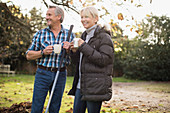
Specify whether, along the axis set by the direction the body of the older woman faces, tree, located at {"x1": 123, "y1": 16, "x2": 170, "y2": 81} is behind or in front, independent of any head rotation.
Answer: behind

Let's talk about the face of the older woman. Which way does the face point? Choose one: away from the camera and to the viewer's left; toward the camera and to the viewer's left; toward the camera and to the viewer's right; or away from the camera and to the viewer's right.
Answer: toward the camera and to the viewer's left

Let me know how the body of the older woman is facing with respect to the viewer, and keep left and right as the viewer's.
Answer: facing the viewer and to the left of the viewer
